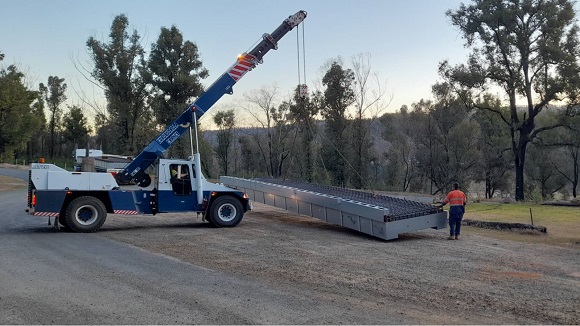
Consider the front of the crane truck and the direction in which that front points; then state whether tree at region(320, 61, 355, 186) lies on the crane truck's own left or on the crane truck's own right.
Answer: on the crane truck's own left

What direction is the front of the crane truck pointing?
to the viewer's right

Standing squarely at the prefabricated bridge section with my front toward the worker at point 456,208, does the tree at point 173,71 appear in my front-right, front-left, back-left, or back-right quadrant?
back-left

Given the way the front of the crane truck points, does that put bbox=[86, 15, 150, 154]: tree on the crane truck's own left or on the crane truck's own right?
on the crane truck's own left

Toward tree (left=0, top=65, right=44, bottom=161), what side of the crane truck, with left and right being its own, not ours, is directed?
left

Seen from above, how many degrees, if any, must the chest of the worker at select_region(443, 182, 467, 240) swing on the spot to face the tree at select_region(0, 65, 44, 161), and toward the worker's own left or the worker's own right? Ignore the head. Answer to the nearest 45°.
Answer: approximately 45° to the worker's own left

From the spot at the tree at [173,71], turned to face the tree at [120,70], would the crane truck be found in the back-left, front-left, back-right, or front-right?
back-left

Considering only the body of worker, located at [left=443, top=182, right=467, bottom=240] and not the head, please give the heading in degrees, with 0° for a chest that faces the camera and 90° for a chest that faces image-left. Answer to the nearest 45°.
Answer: approximately 180°
